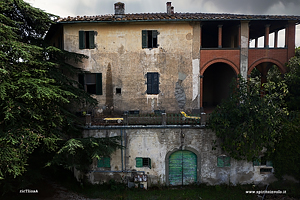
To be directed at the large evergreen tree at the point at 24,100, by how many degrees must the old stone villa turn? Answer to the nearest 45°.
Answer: approximately 45° to its right

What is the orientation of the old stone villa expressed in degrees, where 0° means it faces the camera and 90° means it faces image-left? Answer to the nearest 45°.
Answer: approximately 0°
